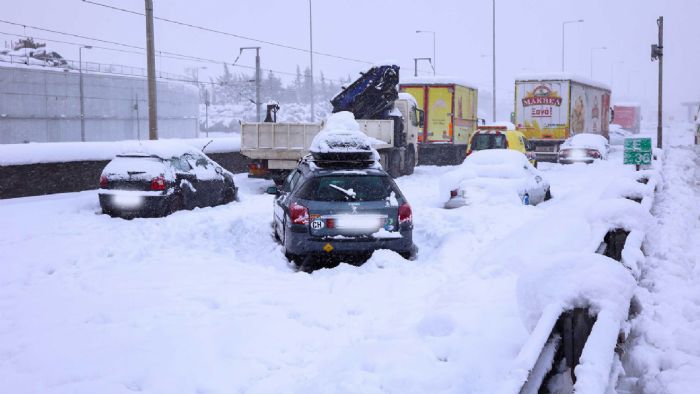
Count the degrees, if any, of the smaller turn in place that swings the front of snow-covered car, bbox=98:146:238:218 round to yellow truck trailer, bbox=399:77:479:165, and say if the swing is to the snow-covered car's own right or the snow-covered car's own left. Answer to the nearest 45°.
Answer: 0° — it already faces it

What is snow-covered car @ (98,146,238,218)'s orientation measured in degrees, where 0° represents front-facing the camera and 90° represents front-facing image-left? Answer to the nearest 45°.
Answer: approximately 225°

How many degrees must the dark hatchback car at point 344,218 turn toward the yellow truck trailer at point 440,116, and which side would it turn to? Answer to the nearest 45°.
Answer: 0° — it already faces it

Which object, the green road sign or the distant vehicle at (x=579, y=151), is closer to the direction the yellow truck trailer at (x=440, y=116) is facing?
the distant vehicle

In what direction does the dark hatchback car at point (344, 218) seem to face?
away from the camera

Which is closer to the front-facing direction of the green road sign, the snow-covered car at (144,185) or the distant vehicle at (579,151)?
the snow-covered car

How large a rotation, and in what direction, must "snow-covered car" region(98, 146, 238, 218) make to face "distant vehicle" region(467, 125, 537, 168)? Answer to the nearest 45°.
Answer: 0° — it already faces it

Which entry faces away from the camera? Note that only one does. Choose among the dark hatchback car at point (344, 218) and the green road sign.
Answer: the dark hatchback car

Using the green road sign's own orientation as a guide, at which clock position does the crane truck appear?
The crane truck is roughly at 3 o'clock from the green road sign.

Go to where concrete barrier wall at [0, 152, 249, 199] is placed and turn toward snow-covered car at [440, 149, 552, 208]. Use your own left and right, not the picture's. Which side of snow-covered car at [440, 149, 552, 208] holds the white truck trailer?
left

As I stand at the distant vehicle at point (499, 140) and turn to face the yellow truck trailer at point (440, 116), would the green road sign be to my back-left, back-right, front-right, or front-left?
back-right

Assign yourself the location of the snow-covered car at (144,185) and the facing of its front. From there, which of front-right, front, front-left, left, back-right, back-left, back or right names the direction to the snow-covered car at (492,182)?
front-right

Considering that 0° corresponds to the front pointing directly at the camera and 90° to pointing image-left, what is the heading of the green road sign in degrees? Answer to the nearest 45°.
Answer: approximately 0°

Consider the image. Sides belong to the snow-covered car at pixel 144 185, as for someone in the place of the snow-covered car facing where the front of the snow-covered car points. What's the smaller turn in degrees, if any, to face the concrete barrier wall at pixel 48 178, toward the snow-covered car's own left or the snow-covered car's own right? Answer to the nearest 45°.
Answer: approximately 90° to the snow-covered car's own left
